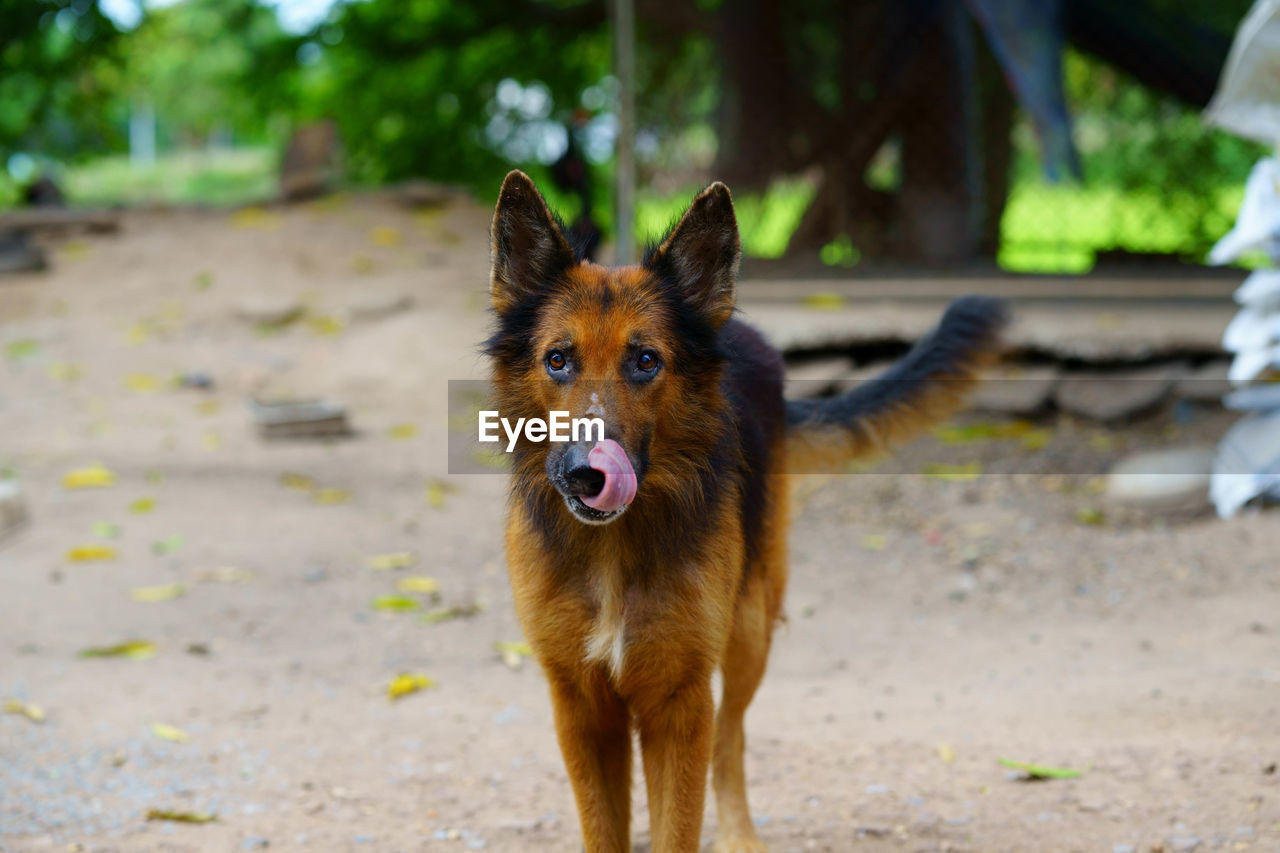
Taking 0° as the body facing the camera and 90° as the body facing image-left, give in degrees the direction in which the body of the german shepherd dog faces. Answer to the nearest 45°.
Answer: approximately 0°

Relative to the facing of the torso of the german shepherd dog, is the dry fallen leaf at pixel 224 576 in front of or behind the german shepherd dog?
behind

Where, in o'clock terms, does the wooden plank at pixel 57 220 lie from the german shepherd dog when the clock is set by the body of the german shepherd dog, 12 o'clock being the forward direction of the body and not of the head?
The wooden plank is roughly at 5 o'clock from the german shepherd dog.

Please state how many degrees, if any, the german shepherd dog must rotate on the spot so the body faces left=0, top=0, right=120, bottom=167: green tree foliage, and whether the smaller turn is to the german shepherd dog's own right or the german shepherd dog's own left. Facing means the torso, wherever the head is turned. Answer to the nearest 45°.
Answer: approximately 135° to the german shepherd dog's own right

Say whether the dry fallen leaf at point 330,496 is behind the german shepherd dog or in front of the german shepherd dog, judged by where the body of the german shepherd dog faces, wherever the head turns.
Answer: behind

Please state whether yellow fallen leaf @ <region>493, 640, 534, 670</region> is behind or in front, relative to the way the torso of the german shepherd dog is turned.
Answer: behind

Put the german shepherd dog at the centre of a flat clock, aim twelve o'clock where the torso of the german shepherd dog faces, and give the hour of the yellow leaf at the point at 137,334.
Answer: The yellow leaf is roughly at 5 o'clock from the german shepherd dog.
